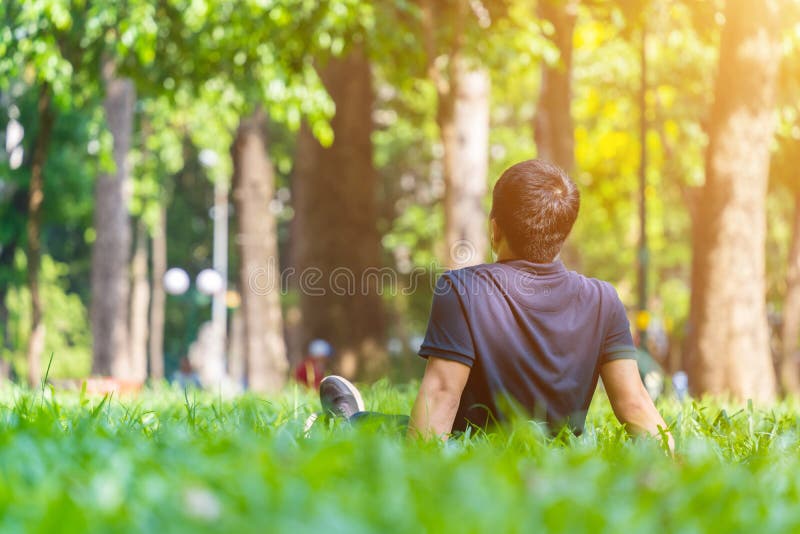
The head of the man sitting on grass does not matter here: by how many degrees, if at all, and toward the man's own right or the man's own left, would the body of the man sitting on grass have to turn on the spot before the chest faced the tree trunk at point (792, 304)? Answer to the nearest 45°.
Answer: approximately 45° to the man's own right

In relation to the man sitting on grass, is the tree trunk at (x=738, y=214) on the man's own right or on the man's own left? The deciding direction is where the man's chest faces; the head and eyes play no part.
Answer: on the man's own right

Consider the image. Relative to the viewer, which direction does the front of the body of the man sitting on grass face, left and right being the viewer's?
facing away from the viewer and to the left of the viewer

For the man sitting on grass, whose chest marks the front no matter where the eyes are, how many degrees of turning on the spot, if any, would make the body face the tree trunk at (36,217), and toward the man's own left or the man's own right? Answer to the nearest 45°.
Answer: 0° — they already face it

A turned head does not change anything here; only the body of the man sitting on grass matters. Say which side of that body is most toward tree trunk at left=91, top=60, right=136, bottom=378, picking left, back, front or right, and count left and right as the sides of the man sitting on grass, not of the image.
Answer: front

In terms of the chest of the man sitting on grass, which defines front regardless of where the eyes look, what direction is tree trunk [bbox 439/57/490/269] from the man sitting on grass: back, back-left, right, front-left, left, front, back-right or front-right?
front-right

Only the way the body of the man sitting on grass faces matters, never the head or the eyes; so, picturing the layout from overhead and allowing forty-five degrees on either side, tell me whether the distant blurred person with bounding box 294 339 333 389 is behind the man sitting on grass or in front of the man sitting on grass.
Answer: in front
